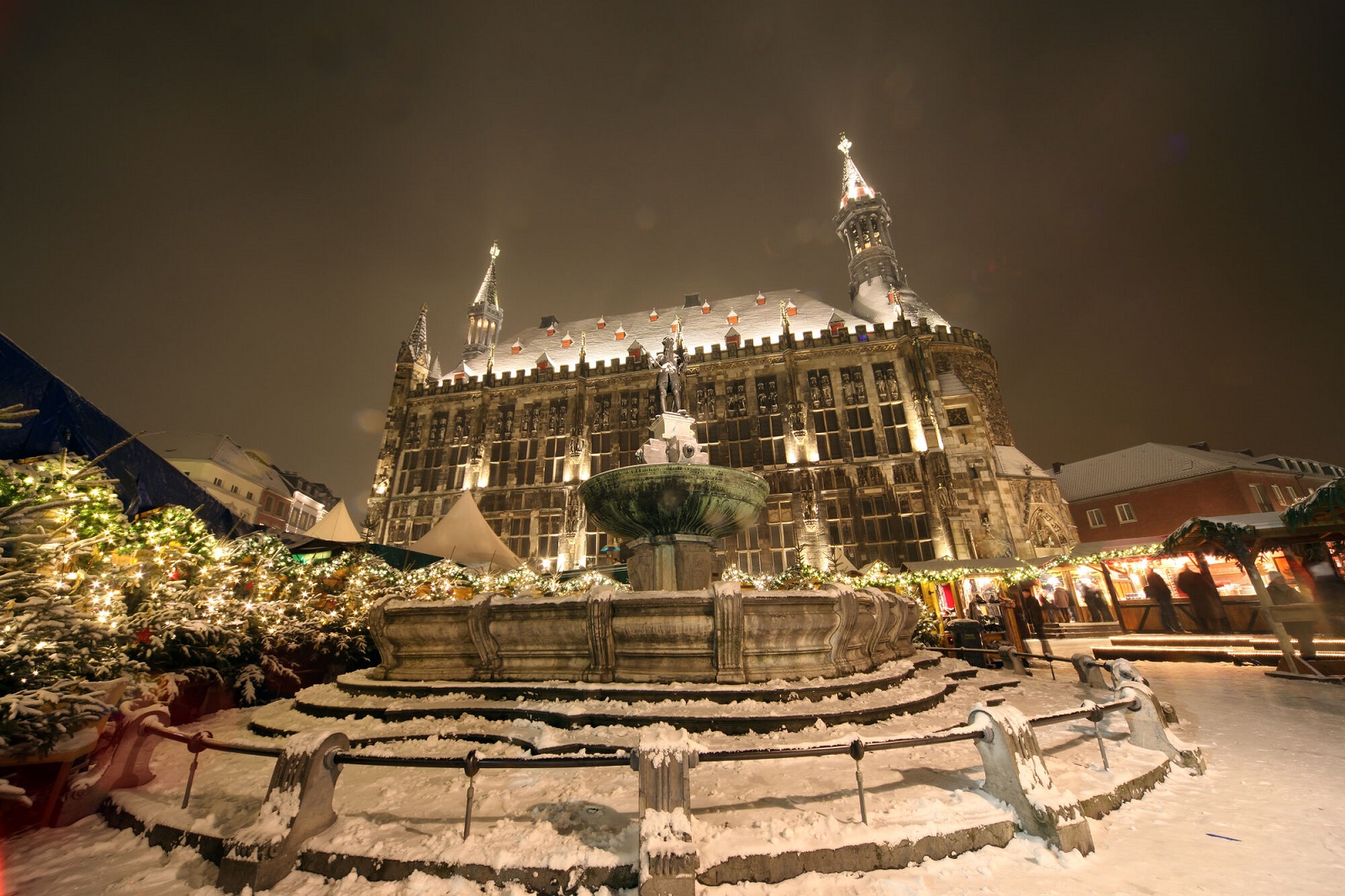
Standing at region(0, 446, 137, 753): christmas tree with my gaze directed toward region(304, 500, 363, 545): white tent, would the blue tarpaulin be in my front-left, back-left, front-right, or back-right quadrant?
front-left

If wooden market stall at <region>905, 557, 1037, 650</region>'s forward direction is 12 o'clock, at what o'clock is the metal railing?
The metal railing is roughly at 12 o'clock from the wooden market stall.

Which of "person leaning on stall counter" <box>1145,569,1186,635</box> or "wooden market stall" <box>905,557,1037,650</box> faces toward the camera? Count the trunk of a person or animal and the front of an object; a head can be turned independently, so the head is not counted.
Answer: the wooden market stall

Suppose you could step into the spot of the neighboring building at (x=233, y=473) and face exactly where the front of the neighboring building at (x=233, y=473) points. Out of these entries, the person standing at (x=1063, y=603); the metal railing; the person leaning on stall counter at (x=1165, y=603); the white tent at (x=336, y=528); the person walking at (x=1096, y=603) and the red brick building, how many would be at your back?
0

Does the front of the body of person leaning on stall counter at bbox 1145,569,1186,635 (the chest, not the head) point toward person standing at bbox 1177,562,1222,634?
no

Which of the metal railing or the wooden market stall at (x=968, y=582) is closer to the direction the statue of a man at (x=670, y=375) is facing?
the metal railing

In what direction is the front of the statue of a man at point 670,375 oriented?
toward the camera

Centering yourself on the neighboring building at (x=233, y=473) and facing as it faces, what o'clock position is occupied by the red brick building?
The red brick building is roughly at 12 o'clock from the neighboring building.

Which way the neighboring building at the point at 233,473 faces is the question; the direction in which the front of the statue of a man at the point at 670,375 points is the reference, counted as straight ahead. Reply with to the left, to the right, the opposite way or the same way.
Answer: to the left

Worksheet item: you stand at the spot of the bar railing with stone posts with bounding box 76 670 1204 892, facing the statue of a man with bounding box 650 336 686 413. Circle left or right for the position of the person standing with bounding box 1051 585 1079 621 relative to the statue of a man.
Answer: right

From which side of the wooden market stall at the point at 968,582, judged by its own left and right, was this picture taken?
front

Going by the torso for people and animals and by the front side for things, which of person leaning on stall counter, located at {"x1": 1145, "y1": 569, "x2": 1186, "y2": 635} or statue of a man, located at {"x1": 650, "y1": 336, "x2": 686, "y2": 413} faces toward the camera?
the statue of a man

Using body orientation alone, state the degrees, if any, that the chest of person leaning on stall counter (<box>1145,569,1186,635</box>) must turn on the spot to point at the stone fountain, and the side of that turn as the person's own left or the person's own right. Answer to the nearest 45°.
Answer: approximately 90° to the person's own left

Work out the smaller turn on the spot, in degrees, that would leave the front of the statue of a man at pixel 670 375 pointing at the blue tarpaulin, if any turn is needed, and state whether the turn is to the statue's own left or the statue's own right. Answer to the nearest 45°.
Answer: approximately 90° to the statue's own right

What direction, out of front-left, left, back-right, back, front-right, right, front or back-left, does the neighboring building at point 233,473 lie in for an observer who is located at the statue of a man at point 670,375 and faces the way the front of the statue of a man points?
back-right
